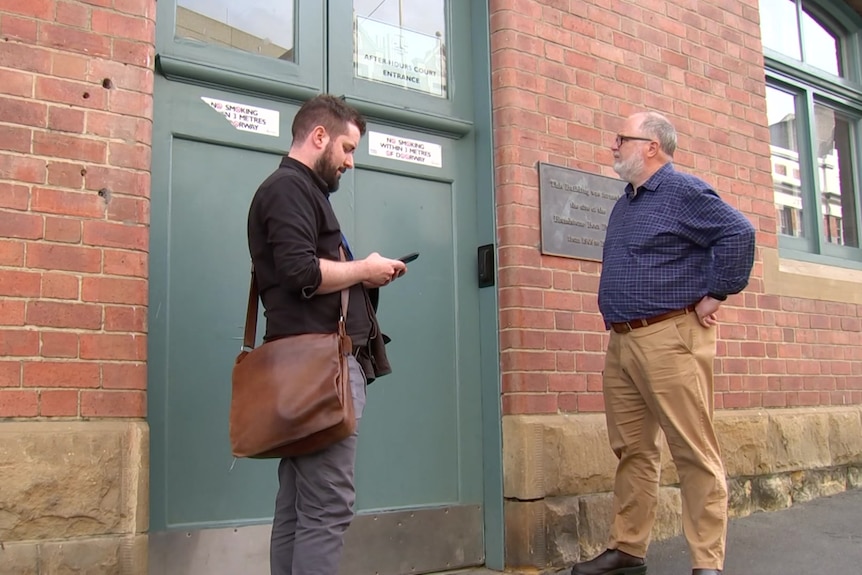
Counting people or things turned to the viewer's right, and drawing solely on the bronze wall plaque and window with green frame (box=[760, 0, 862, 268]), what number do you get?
0

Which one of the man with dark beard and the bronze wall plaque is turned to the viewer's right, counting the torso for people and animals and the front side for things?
the man with dark beard

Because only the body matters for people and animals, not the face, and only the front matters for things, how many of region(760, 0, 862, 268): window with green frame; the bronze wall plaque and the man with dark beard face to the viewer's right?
1

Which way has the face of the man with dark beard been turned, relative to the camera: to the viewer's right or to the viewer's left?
to the viewer's right

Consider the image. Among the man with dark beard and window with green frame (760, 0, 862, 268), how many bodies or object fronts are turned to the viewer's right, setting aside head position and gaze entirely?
1

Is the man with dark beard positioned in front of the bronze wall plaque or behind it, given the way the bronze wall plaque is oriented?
in front

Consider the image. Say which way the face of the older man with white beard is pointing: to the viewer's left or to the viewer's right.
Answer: to the viewer's left

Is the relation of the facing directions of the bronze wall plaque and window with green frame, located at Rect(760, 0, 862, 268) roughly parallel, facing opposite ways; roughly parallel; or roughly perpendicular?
roughly parallel

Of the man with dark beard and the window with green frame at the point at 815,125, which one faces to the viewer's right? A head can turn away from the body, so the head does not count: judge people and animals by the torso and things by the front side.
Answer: the man with dark beard

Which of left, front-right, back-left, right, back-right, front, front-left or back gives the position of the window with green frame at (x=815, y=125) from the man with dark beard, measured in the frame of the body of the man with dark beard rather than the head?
front-left

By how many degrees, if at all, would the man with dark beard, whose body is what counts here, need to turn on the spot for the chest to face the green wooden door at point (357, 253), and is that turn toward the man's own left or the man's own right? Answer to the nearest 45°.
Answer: approximately 90° to the man's own left

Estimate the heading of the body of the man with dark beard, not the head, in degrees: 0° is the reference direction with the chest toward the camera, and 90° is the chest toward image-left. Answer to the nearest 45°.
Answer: approximately 270°
